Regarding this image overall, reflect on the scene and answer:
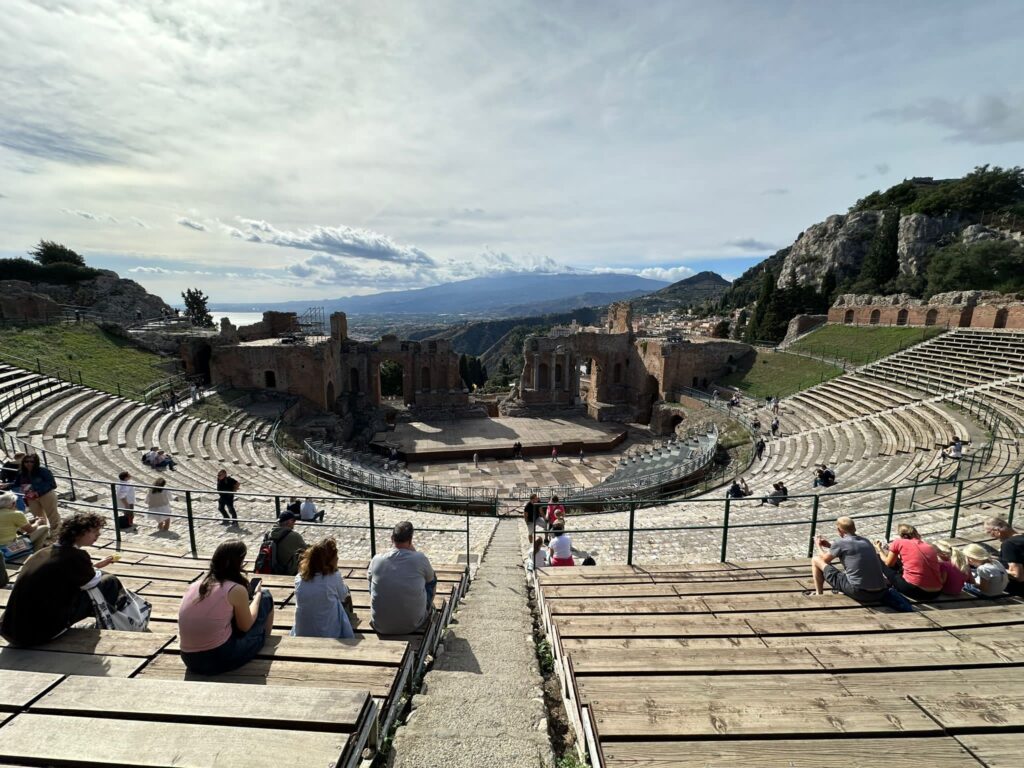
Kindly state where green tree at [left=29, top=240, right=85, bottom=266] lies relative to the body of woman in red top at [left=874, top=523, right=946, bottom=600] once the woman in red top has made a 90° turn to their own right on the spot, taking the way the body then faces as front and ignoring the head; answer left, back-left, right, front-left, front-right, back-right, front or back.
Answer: back-left

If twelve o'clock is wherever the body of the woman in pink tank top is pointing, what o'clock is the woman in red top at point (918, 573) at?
The woman in red top is roughly at 2 o'clock from the woman in pink tank top.

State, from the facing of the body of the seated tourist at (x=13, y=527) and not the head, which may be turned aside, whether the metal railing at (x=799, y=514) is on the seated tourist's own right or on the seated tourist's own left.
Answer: on the seated tourist's own right

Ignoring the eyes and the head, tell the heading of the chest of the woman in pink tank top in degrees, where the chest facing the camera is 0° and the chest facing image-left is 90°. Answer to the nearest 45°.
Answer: approximately 225°

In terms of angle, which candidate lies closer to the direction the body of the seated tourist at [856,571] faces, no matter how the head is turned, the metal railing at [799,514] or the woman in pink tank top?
the metal railing

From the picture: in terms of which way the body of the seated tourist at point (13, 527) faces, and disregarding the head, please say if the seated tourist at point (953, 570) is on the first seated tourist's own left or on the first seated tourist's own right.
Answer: on the first seated tourist's own right

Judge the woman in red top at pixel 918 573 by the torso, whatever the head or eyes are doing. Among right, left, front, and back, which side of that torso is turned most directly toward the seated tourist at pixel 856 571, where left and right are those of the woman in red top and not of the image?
left

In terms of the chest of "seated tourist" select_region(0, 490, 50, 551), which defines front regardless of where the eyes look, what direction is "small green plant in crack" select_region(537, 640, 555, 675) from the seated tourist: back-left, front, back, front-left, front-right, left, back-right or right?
right

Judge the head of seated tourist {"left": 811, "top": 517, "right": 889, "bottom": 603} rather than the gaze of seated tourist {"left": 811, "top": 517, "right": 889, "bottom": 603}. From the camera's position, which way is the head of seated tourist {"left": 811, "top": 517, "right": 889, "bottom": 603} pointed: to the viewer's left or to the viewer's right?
to the viewer's left

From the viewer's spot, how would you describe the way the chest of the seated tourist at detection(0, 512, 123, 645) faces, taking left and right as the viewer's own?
facing away from the viewer and to the right of the viewer

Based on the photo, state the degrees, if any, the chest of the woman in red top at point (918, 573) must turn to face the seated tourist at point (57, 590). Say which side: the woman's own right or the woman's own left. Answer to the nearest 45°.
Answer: approximately 90° to the woman's own left

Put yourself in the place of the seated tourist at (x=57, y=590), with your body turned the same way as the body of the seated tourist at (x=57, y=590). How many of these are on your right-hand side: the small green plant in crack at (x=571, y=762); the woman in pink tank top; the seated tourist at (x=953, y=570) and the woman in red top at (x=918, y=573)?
4

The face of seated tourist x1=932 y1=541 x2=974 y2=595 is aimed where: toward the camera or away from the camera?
away from the camera

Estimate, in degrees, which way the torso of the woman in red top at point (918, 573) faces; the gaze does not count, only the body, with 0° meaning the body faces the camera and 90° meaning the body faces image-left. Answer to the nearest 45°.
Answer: approximately 135°

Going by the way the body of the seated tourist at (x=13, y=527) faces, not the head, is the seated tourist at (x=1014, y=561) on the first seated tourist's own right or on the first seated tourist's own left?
on the first seated tourist's own right
